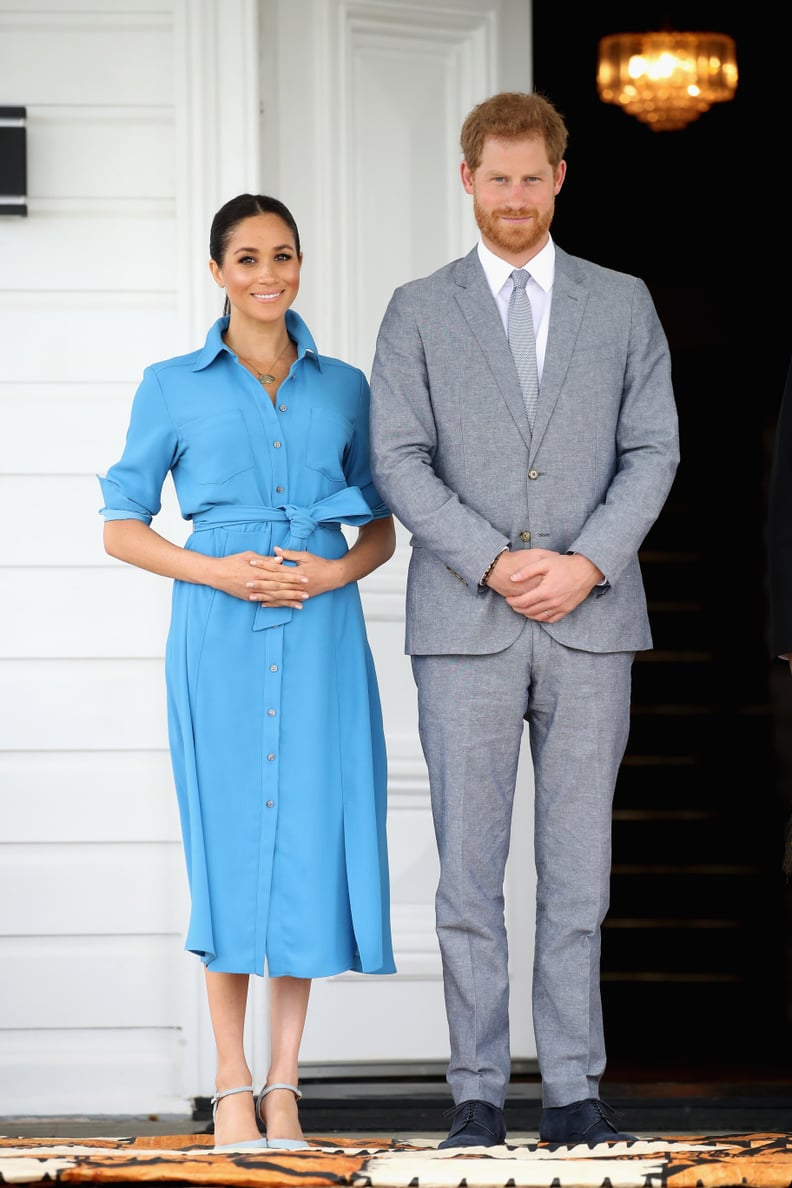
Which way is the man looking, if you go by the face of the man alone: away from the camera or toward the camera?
toward the camera

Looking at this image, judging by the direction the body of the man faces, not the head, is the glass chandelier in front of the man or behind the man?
behind

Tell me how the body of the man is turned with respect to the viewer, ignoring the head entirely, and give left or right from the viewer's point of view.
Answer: facing the viewer

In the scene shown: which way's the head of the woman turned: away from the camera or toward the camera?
toward the camera

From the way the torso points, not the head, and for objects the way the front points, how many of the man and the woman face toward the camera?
2

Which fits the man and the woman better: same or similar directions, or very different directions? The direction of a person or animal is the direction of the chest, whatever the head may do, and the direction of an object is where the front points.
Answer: same or similar directions

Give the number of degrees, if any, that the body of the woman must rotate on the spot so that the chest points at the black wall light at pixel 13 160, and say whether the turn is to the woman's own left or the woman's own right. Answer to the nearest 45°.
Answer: approximately 135° to the woman's own right

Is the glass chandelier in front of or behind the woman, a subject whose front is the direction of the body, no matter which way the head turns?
behind

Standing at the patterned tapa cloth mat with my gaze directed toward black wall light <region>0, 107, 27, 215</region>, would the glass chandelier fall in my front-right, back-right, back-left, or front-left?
front-right

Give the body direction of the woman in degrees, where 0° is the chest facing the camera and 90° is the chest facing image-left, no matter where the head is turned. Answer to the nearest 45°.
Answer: approximately 0°
